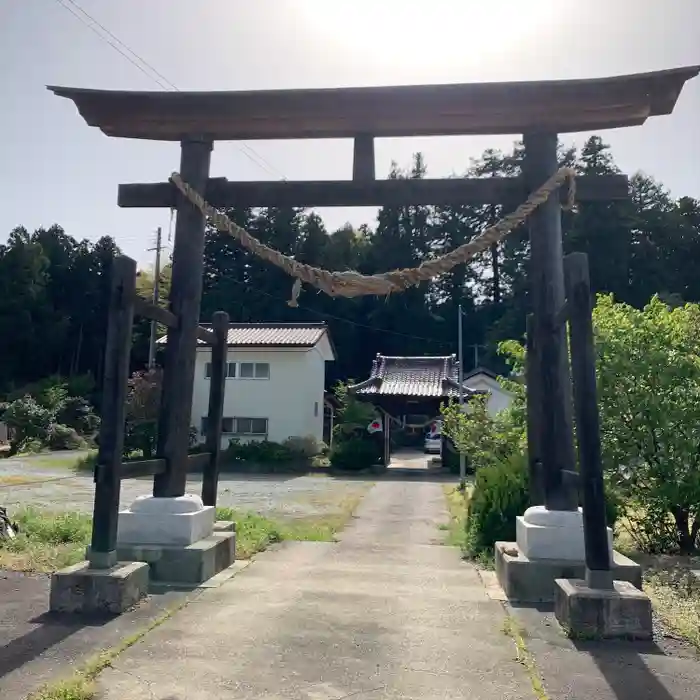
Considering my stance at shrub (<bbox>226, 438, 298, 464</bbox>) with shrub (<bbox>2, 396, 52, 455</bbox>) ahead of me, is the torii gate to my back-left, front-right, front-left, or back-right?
back-left

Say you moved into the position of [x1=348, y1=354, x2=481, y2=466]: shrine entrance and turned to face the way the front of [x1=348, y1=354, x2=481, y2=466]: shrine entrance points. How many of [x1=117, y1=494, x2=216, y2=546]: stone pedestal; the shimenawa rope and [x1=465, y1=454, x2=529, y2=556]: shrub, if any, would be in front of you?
3

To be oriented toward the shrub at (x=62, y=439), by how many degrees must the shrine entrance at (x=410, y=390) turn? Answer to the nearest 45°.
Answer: approximately 90° to its right

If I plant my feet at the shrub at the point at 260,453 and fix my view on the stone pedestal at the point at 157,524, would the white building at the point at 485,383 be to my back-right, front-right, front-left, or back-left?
back-left

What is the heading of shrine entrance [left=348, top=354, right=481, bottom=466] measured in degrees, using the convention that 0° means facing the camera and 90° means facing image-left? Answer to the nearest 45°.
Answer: approximately 0°

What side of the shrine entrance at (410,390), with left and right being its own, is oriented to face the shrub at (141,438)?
right

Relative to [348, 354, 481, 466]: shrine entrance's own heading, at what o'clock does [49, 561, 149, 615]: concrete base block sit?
The concrete base block is roughly at 12 o'clock from the shrine entrance.

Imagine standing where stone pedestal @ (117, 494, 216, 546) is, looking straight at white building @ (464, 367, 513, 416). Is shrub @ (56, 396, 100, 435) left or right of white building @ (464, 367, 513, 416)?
left

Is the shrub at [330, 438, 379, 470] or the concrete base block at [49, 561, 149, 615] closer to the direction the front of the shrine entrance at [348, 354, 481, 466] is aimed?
the concrete base block
